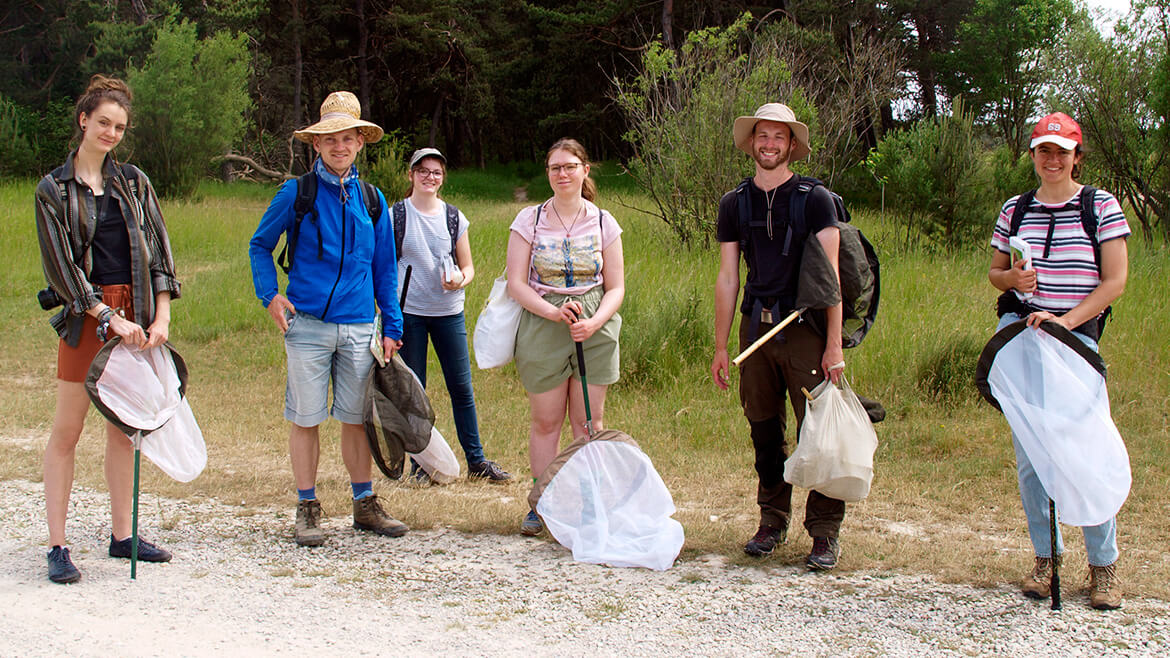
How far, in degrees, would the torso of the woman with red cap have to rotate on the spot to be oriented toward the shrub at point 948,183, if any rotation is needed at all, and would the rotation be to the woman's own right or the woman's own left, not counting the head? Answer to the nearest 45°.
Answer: approximately 180°

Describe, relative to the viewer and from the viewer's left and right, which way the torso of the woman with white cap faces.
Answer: facing the viewer

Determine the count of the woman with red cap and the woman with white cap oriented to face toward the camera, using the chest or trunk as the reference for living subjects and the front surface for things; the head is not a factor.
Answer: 2

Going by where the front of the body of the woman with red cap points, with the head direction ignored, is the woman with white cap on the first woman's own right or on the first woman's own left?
on the first woman's own right

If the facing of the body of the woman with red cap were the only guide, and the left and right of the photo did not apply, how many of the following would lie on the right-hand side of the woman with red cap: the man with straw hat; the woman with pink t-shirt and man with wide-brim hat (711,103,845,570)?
3

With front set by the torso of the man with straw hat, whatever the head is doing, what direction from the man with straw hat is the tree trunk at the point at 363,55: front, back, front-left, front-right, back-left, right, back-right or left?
back

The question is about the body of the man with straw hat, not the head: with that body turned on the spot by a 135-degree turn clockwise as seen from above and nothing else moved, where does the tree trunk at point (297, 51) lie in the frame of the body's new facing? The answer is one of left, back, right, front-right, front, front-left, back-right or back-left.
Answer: front-right

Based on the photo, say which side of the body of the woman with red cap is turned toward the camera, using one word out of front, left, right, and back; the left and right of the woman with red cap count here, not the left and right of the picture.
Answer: front

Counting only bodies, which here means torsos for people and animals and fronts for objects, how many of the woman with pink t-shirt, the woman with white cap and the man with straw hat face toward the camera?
3

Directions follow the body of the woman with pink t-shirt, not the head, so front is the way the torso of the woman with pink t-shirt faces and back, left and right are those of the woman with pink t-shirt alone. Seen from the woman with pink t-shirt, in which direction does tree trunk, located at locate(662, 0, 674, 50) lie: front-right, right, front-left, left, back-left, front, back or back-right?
back

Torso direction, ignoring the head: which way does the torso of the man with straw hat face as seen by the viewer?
toward the camera
